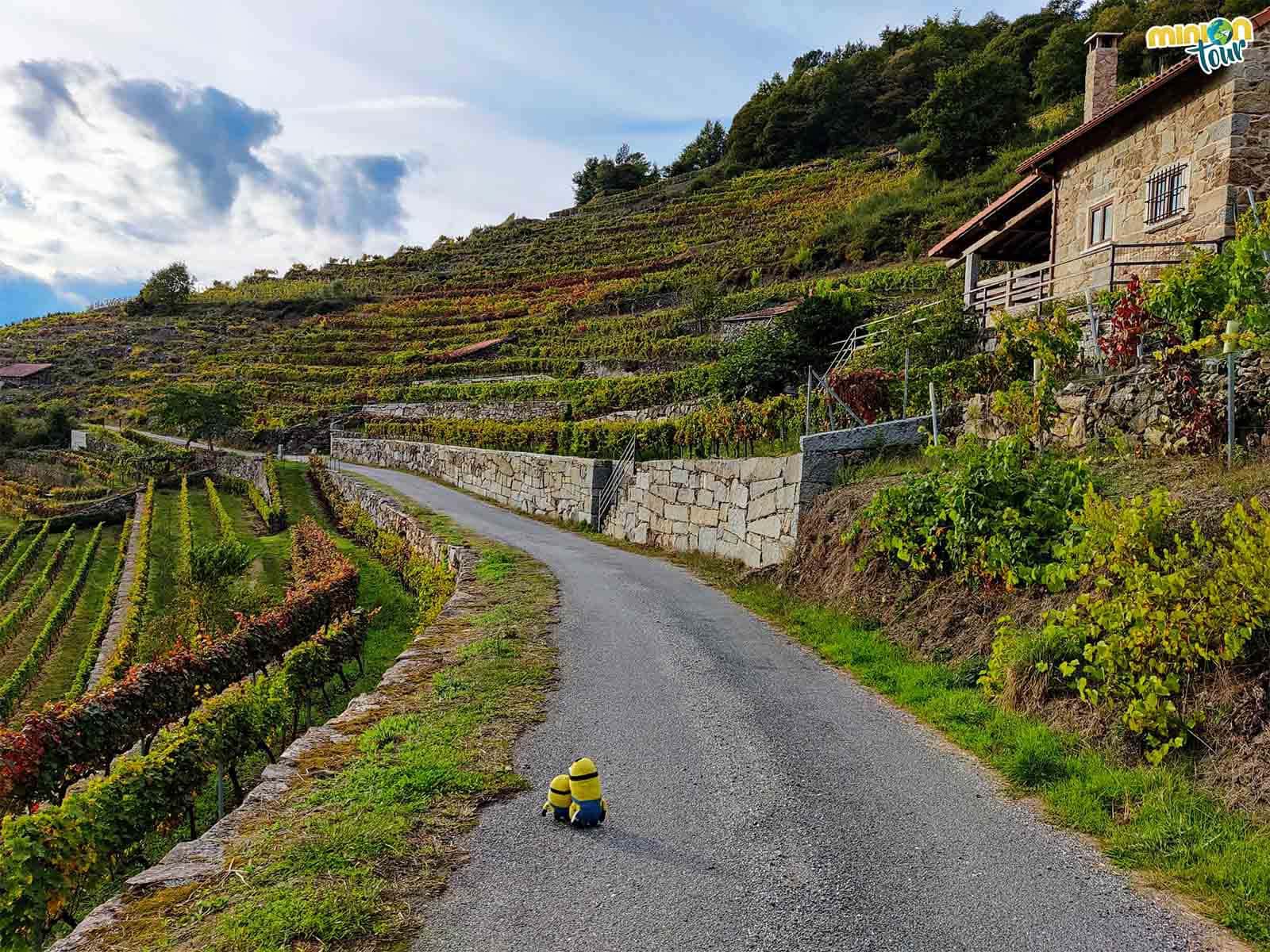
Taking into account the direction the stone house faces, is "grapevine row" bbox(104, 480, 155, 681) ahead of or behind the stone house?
ahead

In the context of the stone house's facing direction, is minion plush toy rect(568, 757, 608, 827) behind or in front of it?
in front

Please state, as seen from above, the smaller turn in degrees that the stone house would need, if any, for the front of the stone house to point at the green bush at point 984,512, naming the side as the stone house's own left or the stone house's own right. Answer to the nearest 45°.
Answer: approximately 45° to the stone house's own left

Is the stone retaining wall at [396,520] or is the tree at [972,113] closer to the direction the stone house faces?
the stone retaining wall

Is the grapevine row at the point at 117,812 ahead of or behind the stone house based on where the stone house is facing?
ahead

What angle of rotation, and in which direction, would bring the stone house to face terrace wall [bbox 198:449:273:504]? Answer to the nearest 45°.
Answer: approximately 45° to its right

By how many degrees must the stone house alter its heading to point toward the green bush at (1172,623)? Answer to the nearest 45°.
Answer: approximately 45° to its left

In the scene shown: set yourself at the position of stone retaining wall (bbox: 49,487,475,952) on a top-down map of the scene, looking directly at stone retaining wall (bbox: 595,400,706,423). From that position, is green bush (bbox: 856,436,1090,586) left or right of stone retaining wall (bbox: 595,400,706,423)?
right
